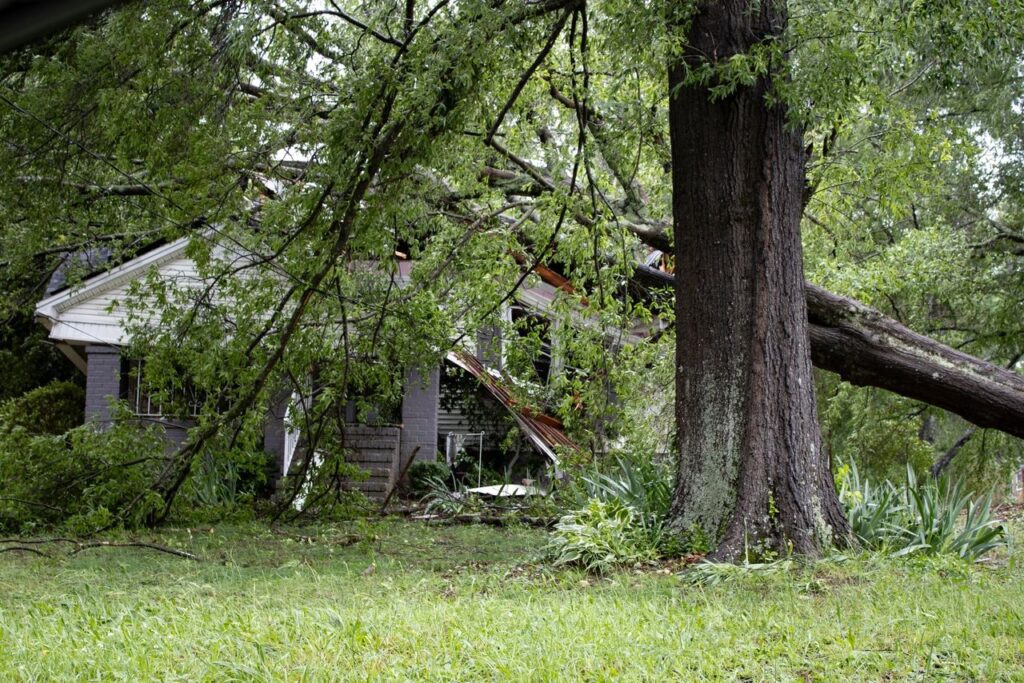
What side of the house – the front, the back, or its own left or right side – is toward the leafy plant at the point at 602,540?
front

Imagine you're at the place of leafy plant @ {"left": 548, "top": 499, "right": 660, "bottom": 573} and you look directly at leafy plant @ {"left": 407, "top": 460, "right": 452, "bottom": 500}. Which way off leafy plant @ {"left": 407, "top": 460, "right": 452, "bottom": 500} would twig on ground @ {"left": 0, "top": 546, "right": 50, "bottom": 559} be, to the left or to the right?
left

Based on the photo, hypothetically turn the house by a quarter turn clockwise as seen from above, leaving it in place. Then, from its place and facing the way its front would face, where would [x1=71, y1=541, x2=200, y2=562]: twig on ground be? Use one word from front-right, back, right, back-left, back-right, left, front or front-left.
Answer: left

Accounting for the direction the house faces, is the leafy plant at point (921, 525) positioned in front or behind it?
in front

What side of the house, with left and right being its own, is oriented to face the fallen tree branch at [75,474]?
front

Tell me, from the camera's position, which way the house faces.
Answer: facing the viewer

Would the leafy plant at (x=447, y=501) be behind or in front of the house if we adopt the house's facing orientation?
in front

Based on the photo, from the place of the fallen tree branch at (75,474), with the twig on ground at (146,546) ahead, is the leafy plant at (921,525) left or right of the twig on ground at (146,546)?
left

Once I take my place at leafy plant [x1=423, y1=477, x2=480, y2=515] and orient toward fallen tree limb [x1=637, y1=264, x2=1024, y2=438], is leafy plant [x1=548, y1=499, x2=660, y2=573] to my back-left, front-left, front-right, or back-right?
front-right
